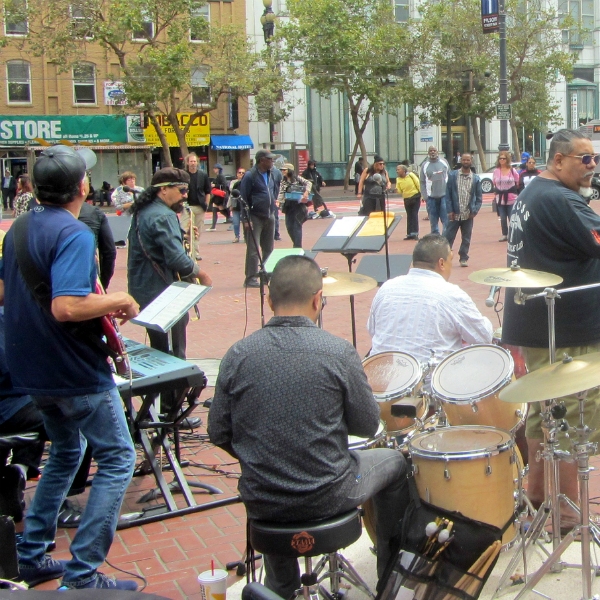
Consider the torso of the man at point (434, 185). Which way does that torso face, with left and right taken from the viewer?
facing the viewer

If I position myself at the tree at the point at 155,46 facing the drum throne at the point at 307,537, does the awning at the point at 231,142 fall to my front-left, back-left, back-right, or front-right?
back-left

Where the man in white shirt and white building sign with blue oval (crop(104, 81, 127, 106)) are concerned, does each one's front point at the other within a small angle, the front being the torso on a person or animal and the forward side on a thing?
no

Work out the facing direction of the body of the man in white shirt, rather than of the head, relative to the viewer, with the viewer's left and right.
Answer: facing away from the viewer and to the right of the viewer

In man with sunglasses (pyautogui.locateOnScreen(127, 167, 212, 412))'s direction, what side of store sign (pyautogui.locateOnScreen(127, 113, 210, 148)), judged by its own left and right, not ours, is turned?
front

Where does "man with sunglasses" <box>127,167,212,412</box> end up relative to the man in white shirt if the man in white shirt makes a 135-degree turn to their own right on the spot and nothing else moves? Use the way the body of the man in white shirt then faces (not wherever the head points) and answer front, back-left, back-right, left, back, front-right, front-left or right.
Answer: back-right

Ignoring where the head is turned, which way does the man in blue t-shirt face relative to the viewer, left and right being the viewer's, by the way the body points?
facing away from the viewer and to the right of the viewer

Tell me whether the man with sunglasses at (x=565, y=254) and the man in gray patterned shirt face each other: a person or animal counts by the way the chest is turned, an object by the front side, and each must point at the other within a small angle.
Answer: no

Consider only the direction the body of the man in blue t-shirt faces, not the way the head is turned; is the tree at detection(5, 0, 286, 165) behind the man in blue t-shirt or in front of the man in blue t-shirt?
in front

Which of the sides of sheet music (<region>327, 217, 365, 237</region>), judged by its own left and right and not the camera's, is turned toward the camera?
front

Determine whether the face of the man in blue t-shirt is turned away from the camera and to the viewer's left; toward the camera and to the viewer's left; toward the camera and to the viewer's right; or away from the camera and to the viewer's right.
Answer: away from the camera and to the viewer's right

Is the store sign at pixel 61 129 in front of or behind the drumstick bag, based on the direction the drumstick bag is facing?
behind

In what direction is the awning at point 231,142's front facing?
toward the camera

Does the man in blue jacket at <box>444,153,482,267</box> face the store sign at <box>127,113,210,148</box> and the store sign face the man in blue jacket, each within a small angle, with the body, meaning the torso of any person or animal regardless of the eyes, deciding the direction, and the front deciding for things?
no

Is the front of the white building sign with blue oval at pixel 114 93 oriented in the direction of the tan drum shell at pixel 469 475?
yes

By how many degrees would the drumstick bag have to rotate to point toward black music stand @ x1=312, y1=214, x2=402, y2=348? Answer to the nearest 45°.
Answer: approximately 180°

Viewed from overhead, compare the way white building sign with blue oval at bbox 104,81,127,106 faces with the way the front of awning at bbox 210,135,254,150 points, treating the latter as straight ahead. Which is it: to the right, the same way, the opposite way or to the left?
the same way

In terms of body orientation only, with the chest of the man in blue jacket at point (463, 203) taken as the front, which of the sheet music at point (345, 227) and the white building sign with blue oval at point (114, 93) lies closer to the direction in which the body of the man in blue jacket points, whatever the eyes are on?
the sheet music
